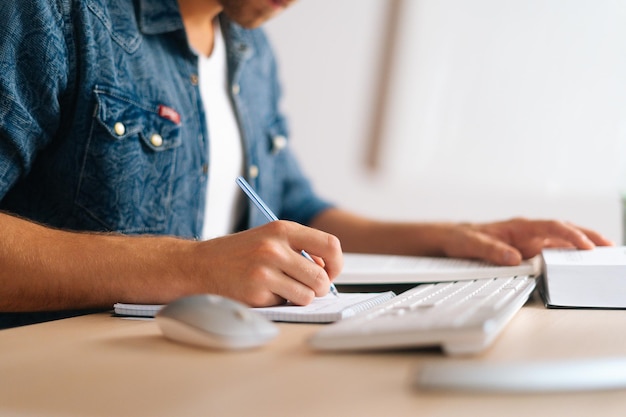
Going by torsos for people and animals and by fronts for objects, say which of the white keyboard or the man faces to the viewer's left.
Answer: the white keyboard

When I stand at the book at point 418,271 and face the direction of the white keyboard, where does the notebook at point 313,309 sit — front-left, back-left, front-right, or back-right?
front-right

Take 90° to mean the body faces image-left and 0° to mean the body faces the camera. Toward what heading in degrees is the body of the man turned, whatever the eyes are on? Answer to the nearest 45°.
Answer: approximately 315°

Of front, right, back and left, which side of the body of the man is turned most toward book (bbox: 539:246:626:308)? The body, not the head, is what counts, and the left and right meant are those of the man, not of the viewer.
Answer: front

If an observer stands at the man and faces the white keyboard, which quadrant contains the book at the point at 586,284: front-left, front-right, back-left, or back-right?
front-left

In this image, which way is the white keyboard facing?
to the viewer's left

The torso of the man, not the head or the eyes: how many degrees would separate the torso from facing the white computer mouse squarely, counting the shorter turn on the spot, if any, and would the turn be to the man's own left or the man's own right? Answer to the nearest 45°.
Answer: approximately 45° to the man's own right
